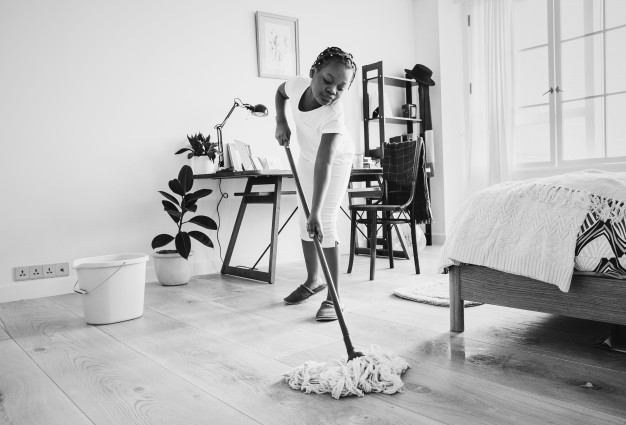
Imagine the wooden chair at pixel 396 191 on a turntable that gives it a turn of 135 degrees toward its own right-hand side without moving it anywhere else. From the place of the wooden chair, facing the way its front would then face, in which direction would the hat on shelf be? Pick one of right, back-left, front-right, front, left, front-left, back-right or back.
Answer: front

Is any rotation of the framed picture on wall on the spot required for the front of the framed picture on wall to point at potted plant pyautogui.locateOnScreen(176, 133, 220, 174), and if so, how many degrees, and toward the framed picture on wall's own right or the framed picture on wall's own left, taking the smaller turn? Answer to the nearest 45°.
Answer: approximately 90° to the framed picture on wall's own right

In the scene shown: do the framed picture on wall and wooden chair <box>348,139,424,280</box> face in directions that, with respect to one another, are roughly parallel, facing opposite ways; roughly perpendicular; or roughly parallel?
roughly perpendicular

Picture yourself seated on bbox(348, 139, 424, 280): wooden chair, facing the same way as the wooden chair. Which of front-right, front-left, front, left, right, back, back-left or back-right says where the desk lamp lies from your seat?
front-right

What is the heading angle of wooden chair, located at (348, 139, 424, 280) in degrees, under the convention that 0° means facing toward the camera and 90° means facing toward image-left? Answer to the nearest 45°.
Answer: approximately 45°

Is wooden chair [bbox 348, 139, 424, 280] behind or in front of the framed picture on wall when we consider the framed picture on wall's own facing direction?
in front

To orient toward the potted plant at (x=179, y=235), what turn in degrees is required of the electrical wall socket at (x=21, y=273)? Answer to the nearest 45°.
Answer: approximately 45° to its left

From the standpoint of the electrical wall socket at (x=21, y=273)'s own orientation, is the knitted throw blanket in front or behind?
in front

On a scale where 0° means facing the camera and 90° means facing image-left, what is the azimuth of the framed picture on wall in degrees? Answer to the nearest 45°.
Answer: approximately 315°

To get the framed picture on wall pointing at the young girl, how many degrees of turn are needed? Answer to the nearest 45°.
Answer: approximately 45° to its right

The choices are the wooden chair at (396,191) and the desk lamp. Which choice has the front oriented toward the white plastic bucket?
the wooden chair

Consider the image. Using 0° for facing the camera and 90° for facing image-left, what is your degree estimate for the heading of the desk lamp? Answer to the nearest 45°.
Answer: approximately 270°
